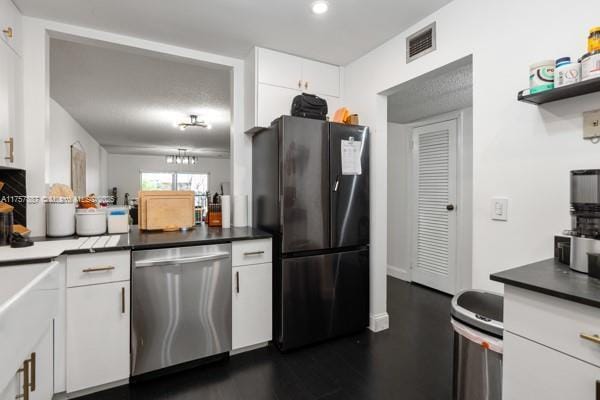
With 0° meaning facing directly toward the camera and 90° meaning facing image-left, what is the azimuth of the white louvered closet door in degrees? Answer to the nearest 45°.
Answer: approximately 45°

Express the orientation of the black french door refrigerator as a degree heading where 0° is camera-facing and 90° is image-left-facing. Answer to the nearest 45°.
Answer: approximately 315°

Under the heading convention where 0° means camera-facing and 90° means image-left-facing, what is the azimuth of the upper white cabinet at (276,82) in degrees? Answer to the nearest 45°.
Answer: approximately 315°

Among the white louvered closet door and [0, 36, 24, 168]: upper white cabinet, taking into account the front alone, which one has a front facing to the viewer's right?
the upper white cabinet

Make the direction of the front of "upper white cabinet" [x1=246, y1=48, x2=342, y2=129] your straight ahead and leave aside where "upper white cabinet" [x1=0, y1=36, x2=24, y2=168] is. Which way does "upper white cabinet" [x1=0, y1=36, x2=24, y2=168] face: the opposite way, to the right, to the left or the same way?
to the left

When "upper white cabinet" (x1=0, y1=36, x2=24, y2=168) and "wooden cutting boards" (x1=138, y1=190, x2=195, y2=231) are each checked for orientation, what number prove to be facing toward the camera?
1

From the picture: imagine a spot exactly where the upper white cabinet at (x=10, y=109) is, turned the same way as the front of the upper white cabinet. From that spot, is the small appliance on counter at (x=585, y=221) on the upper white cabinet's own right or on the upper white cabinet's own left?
on the upper white cabinet's own right

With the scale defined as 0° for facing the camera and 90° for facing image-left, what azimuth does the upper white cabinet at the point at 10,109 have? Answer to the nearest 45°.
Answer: approximately 270°
